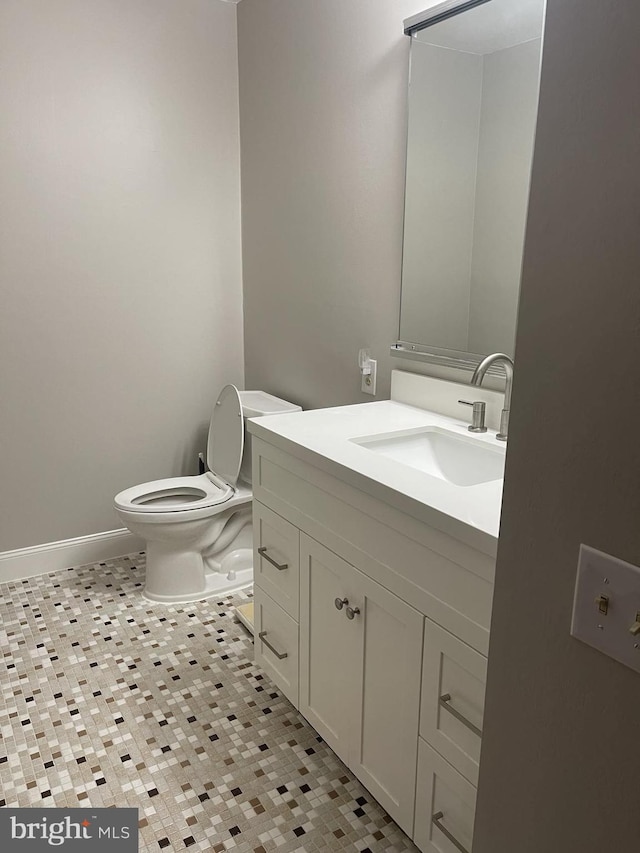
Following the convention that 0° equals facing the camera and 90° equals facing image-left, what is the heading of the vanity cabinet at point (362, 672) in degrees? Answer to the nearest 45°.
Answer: approximately 45°

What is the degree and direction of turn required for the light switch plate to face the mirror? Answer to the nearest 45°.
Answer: approximately 135° to its right

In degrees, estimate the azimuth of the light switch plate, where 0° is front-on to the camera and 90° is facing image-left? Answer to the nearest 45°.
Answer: approximately 45°
